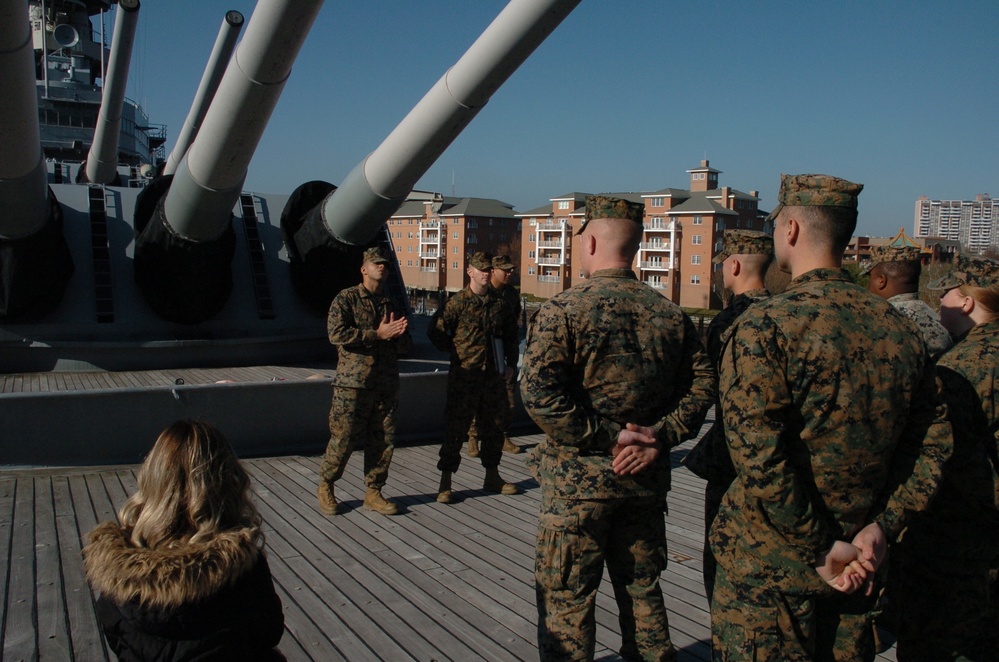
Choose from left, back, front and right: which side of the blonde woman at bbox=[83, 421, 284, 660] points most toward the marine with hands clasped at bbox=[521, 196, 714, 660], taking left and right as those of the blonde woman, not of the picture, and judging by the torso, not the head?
right

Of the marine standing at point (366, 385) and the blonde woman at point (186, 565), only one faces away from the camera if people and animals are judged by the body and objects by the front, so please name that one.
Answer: the blonde woman

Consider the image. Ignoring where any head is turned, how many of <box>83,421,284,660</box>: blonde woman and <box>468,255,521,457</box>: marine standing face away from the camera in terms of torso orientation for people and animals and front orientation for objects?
1

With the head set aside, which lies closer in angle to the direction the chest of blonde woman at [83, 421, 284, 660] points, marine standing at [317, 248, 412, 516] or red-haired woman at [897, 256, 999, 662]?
the marine standing

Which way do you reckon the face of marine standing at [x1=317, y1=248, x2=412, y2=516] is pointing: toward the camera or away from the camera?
toward the camera

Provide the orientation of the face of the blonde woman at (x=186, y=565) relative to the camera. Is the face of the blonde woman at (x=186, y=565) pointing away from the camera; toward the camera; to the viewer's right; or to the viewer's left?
away from the camera

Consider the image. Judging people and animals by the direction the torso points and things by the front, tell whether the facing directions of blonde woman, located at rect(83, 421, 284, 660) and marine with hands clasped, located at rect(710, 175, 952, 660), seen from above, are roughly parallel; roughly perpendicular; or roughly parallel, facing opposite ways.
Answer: roughly parallel

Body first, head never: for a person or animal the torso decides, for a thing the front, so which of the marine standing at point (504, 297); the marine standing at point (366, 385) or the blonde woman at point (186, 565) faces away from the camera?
the blonde woman

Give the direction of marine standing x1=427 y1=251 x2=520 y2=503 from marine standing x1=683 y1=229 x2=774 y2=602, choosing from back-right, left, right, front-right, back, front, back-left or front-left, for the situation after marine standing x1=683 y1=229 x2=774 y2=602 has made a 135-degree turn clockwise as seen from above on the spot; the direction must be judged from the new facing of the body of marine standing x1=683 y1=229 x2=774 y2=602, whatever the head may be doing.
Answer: back-left

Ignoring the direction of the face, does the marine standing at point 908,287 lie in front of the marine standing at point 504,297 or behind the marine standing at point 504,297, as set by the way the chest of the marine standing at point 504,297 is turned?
in front

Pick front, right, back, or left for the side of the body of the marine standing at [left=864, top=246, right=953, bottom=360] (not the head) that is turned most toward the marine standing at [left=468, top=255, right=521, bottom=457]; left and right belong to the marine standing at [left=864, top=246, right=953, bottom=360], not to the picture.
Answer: front

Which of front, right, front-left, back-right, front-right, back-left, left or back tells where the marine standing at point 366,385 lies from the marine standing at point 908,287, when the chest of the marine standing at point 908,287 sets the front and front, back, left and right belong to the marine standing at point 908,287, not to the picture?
front-left

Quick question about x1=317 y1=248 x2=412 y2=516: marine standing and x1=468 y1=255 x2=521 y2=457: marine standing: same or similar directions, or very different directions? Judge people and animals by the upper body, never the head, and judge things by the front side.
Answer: same or similar directions

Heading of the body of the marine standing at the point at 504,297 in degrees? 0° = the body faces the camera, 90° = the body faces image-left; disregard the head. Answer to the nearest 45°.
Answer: approximately 315°

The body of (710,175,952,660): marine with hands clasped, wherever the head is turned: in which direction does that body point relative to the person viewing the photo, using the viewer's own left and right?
facing away from the viewer and to the left of the viewer

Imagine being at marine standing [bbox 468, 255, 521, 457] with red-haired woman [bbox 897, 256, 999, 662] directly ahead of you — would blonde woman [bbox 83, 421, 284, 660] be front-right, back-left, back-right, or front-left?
front-right

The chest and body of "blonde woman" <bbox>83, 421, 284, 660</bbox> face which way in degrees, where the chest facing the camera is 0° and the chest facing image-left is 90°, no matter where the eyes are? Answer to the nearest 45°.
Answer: approximately 180°

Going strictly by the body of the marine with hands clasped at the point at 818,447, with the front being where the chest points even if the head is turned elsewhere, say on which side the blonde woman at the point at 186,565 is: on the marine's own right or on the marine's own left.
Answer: on the marine's own left
